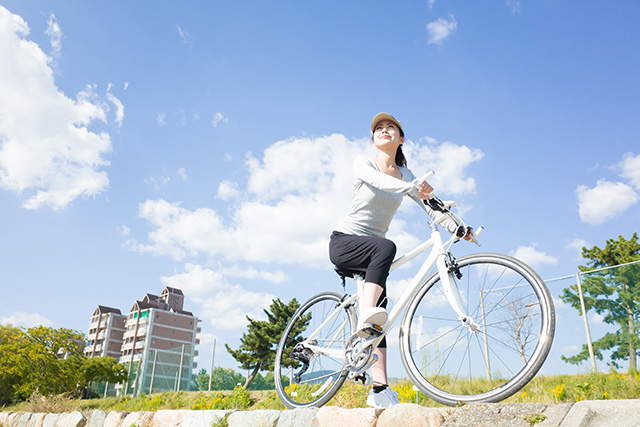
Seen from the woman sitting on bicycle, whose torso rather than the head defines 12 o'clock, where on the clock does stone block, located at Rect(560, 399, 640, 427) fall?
The stone block is roughly at 12 o'clock from the woman sitting on bicycle.

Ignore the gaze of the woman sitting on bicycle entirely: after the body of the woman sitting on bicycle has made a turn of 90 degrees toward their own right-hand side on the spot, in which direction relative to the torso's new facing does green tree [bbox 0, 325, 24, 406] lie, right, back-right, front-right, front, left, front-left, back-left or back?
right

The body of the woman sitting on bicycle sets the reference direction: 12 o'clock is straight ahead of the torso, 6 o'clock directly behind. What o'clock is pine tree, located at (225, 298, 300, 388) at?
The pine tree is roughly at 7 o'clock from the woman sitting on bicycle.

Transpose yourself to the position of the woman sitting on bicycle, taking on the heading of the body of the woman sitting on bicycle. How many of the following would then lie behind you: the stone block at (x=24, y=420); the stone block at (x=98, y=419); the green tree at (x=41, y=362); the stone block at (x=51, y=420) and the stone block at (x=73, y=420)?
5

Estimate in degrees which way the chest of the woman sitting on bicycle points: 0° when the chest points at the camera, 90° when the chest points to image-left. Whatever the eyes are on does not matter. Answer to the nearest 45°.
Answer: approximately 315°

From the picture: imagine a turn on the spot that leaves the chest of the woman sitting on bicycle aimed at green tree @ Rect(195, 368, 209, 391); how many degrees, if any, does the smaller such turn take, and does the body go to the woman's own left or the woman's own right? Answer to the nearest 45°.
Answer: approximately 180°

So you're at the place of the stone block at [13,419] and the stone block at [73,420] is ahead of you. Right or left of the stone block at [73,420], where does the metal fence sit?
left

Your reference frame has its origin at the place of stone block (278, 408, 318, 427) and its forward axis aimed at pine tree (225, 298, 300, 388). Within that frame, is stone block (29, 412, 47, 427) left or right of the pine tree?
left

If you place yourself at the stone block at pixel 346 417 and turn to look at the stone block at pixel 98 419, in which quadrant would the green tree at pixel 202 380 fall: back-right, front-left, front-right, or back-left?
front-right

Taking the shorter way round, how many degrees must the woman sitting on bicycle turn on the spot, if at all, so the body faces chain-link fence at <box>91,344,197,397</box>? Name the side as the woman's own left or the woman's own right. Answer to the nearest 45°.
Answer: approximately 180°

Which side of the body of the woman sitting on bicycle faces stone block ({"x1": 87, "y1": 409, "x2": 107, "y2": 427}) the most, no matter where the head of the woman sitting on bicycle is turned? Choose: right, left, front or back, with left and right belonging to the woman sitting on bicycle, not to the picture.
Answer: back

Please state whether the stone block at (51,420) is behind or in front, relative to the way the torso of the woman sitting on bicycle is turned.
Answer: behind

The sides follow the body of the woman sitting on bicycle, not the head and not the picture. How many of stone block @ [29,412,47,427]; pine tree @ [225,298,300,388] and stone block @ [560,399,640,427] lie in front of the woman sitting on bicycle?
1

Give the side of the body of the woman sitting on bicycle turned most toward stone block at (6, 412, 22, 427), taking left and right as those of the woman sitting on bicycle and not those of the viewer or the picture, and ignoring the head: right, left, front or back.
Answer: back

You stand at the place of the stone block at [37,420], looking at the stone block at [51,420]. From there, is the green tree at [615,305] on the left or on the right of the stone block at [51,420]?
left

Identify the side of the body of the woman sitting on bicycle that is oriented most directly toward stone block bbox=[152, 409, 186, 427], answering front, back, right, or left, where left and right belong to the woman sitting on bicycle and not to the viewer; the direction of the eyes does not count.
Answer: back

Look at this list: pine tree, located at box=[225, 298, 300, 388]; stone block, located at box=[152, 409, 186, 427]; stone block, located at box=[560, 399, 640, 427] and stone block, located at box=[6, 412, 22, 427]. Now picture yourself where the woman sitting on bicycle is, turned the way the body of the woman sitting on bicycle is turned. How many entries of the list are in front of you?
1
